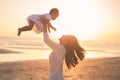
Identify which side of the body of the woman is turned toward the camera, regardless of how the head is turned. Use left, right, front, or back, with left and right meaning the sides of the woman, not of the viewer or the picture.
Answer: left

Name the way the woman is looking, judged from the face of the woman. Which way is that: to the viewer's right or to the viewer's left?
to the viewer's left
